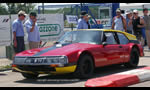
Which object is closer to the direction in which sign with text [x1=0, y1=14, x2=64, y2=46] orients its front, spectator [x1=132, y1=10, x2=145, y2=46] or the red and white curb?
the red and white curb

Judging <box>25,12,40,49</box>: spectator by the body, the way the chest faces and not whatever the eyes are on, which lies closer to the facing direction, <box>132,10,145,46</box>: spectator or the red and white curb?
the red and white curb

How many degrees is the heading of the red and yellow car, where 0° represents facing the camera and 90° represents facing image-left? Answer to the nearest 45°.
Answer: approximately 45°

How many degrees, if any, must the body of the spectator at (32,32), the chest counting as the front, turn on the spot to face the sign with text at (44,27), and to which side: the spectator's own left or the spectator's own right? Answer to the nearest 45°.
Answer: approximately 135° to the spectator's own left

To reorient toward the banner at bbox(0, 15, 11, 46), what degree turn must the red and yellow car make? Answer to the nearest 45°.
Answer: approximately 90° to its right

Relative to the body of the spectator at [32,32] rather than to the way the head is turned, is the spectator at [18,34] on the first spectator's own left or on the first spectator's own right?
on the first spectator's own right

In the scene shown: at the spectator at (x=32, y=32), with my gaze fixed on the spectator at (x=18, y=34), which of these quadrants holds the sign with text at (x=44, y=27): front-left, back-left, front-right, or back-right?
back-right

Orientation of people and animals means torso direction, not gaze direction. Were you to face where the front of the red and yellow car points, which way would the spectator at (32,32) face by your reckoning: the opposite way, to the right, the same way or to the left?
to the left

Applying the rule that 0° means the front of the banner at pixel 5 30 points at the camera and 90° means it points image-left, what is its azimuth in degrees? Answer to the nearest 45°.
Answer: approximately 0°
